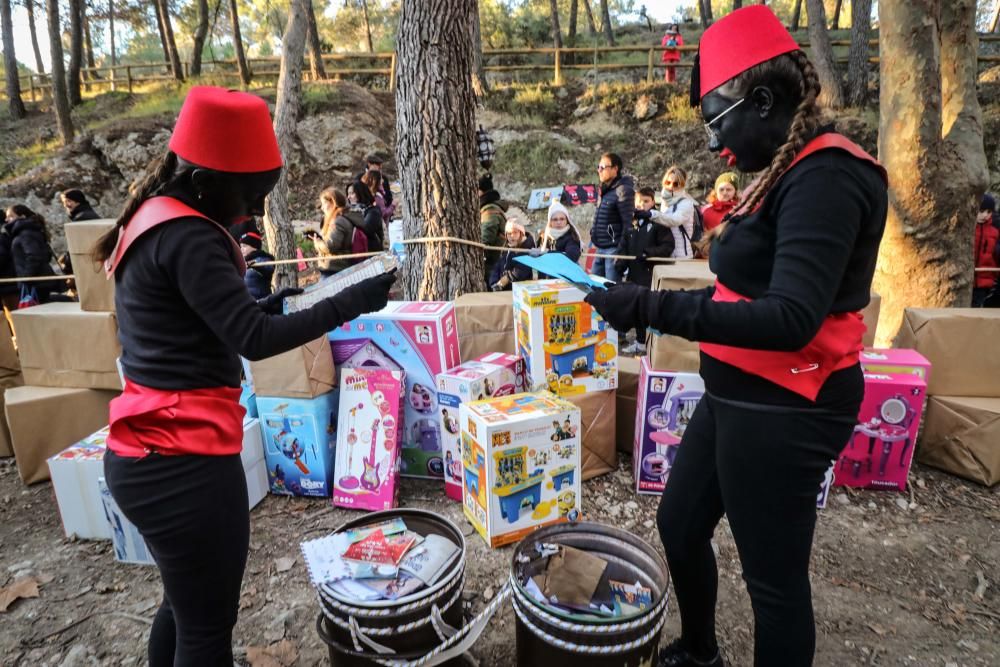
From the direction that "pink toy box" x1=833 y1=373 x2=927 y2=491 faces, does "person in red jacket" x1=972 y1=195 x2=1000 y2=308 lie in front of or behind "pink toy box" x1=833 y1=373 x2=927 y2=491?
behind

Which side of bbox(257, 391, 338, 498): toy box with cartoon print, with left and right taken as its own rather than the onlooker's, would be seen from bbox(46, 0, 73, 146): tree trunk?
back

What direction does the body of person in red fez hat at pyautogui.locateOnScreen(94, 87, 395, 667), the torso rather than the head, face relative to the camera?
to the viewer's right

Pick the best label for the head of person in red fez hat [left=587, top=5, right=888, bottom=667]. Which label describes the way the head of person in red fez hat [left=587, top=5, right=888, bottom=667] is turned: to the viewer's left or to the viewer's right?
to the viewer's left

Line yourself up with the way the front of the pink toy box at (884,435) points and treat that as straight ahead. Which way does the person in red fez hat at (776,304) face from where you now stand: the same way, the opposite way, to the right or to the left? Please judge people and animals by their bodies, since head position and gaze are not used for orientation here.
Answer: to the right

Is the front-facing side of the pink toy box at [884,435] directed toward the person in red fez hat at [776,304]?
yes

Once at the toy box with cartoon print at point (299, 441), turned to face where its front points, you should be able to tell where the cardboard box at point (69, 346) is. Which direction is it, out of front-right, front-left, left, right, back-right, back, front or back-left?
back-right

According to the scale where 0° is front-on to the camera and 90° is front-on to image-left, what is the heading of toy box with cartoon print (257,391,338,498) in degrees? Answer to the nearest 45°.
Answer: approximately 0°

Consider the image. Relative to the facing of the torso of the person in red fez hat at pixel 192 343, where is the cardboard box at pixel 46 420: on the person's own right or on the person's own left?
on the person's own left

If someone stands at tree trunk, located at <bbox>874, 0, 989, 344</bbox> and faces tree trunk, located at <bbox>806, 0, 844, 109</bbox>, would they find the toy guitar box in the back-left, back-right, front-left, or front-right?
back-left
